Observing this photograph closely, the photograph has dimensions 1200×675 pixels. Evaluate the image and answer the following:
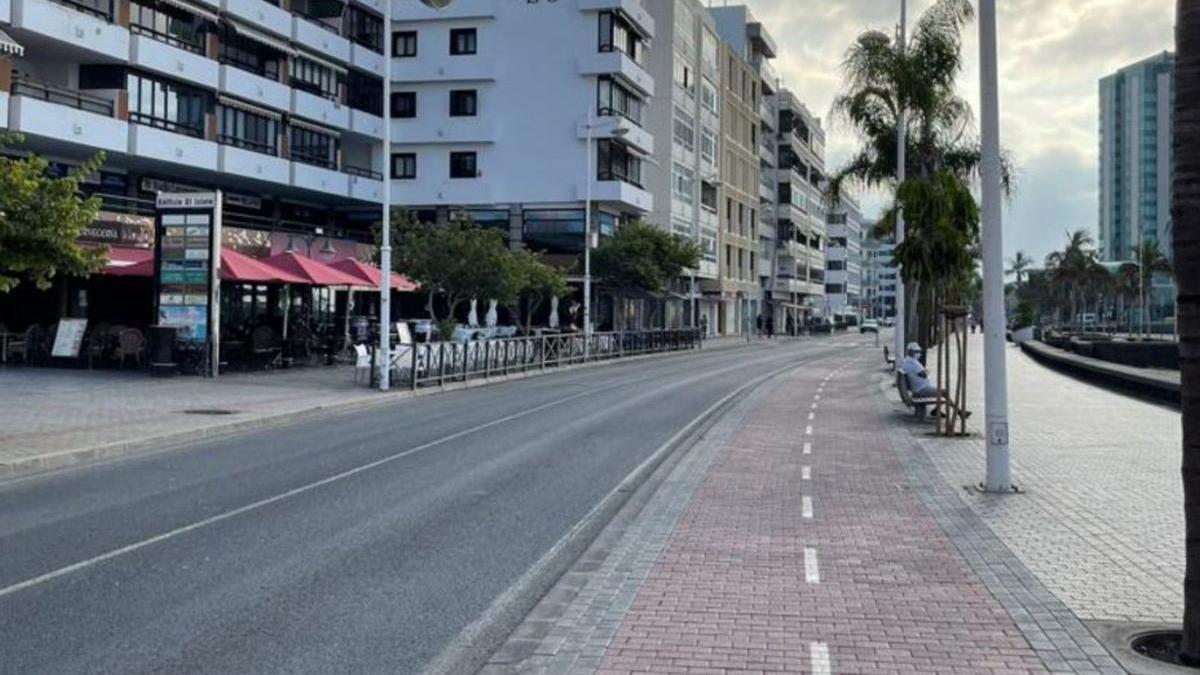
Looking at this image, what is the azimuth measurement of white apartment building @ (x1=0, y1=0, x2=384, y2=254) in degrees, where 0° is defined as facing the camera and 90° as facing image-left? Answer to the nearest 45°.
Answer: approximately 315°

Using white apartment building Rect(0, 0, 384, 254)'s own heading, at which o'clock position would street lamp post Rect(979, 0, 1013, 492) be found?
The street lamp post is roughly at 1 o'clock from the white apartment building.

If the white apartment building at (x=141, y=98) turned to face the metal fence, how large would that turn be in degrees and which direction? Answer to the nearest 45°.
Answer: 0° — it already faces it

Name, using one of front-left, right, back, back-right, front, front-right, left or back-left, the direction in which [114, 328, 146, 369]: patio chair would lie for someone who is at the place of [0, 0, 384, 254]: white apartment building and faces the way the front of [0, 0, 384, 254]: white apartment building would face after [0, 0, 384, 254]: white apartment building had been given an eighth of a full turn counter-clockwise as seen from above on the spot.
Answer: right

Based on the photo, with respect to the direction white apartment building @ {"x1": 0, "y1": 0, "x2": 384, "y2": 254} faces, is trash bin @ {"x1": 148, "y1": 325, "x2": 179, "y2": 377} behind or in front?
in front

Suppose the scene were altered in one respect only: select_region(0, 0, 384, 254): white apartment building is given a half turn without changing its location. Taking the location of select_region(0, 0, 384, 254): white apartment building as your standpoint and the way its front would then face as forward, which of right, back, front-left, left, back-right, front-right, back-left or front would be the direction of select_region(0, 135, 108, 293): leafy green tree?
back-left
